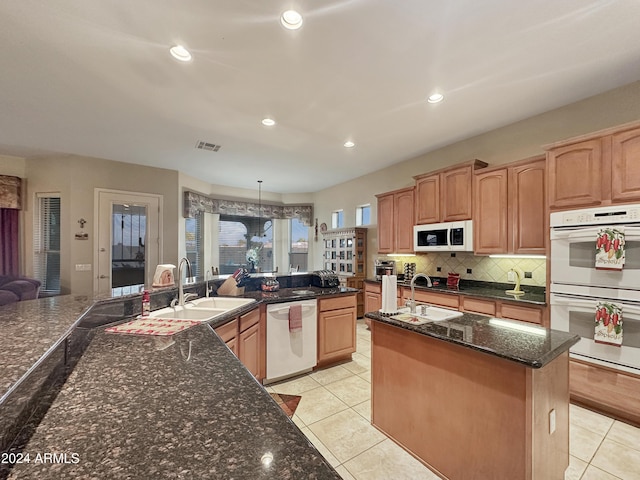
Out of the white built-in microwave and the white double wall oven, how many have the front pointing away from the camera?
0

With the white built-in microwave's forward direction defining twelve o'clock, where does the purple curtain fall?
The purple curtain is roughly at 1 o'clock from the white built-in microwave.

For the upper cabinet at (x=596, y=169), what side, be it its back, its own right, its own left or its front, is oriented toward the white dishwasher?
front

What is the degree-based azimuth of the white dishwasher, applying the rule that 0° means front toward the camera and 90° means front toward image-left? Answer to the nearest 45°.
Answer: approximately 315°

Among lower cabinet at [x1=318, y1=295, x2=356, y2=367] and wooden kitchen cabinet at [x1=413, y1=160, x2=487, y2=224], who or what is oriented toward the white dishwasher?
the wooden kitchen cabinet

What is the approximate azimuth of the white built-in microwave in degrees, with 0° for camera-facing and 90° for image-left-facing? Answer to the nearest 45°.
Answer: approximately 45°

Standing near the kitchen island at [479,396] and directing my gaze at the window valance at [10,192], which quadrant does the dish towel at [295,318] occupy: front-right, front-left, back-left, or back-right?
front-right

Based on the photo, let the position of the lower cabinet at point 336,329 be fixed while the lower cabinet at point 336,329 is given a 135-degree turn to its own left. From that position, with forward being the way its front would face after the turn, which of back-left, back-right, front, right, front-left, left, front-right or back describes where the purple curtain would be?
left

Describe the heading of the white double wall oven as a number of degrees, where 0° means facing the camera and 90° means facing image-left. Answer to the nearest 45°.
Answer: approximately 45°

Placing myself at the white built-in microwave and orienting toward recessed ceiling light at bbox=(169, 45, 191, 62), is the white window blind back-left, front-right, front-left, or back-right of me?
front-right

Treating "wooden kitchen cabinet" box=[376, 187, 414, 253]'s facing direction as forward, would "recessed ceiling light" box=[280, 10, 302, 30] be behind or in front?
in front

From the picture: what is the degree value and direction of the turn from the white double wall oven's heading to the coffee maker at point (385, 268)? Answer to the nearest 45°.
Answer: approximately 45° to its right

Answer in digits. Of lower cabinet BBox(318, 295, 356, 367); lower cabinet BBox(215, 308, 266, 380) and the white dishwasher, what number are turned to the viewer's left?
0

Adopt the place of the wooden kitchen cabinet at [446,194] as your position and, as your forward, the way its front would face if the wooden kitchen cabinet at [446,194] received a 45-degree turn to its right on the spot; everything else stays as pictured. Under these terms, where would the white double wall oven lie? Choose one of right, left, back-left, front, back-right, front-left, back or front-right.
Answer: back-left

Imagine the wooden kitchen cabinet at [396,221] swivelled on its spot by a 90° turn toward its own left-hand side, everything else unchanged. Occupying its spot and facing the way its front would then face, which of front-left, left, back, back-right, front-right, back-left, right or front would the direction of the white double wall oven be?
front
